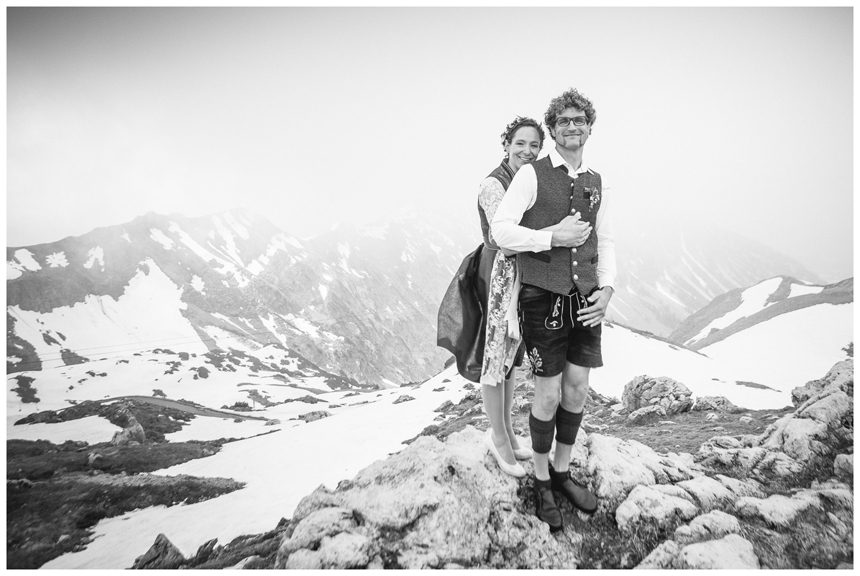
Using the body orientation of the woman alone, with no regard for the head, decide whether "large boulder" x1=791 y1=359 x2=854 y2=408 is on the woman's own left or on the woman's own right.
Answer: on the woman's own left

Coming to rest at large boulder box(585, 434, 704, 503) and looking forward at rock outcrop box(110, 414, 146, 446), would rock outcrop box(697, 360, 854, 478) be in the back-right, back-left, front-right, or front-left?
front-right

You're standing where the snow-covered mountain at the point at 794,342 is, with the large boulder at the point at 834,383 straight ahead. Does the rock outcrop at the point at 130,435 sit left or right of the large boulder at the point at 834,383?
right

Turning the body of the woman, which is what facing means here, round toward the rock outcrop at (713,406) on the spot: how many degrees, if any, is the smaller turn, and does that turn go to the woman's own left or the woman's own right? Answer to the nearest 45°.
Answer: approximately 90° to the woman's own left

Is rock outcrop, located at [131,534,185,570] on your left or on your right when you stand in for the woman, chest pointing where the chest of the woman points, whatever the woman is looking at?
on your right

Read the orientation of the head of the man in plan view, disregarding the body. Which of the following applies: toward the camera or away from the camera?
toward the camera

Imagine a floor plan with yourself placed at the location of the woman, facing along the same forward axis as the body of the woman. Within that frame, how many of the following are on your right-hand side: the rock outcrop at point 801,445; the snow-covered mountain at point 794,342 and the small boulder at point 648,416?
0

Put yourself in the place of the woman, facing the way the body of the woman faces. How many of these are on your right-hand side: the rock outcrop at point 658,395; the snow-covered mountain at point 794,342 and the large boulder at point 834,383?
0

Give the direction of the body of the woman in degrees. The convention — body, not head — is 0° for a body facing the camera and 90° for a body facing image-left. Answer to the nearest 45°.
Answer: approximately 315°

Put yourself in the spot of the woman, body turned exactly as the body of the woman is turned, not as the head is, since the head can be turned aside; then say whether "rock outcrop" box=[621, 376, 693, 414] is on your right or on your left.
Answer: on your left

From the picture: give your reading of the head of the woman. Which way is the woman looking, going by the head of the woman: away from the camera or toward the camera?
toward the camera
